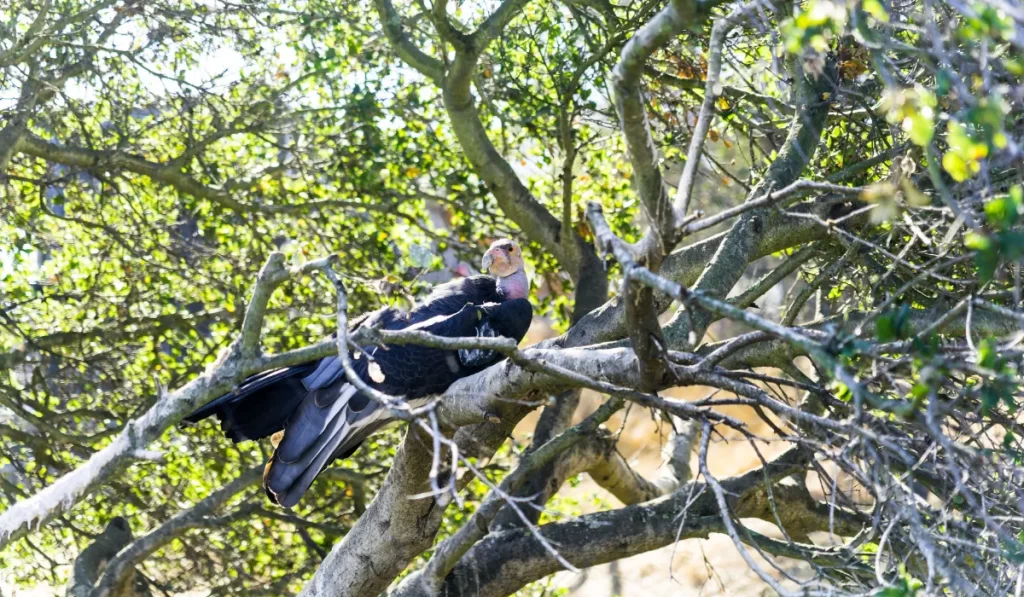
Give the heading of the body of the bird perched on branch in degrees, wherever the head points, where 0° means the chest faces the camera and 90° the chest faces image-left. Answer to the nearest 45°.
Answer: approximately 270°
